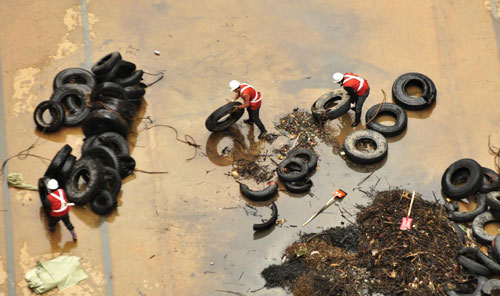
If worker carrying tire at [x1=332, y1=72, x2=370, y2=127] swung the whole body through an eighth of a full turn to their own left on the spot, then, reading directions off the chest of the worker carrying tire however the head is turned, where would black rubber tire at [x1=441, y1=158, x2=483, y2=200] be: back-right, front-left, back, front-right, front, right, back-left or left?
back-left

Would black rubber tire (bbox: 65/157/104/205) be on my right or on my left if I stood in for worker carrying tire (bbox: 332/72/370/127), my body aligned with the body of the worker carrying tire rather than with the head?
on my left

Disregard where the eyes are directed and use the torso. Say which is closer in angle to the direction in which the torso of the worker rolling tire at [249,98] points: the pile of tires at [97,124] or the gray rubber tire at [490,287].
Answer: the pile of tires

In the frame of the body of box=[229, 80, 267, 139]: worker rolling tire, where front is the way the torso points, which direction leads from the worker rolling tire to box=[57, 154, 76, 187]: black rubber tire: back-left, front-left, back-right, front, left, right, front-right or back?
front-left

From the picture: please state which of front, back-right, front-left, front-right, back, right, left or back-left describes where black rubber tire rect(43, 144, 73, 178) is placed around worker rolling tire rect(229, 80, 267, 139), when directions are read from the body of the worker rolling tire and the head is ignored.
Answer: front-left

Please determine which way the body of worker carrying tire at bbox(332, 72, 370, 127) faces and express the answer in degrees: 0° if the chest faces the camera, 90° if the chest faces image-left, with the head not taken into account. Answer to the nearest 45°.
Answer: approximately 90°

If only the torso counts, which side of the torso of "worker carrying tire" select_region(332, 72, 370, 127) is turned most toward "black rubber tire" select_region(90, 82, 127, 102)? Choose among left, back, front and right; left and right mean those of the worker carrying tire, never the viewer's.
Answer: front

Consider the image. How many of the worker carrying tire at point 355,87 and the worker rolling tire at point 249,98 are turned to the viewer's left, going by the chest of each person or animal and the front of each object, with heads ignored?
2

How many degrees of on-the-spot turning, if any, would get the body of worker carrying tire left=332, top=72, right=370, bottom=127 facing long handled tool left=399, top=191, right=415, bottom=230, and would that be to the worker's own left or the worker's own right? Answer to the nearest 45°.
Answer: approximately 135° to the worker's own left

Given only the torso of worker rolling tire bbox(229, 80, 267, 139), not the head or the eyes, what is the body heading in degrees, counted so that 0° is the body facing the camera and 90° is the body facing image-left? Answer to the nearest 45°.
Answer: approximately 90°

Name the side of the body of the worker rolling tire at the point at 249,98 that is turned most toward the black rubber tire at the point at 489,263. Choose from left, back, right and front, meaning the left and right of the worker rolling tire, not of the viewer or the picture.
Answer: back

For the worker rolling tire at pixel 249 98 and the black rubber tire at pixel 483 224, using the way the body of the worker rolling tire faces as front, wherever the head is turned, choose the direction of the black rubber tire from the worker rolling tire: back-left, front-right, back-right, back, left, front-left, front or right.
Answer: back

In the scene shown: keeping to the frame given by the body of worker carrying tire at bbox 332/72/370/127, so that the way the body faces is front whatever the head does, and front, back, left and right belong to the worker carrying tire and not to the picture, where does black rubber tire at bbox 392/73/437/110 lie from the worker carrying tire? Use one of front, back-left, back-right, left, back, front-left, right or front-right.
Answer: back-right

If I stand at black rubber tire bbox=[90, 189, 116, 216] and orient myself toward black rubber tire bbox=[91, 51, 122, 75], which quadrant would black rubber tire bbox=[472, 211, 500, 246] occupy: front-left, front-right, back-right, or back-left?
back-right
